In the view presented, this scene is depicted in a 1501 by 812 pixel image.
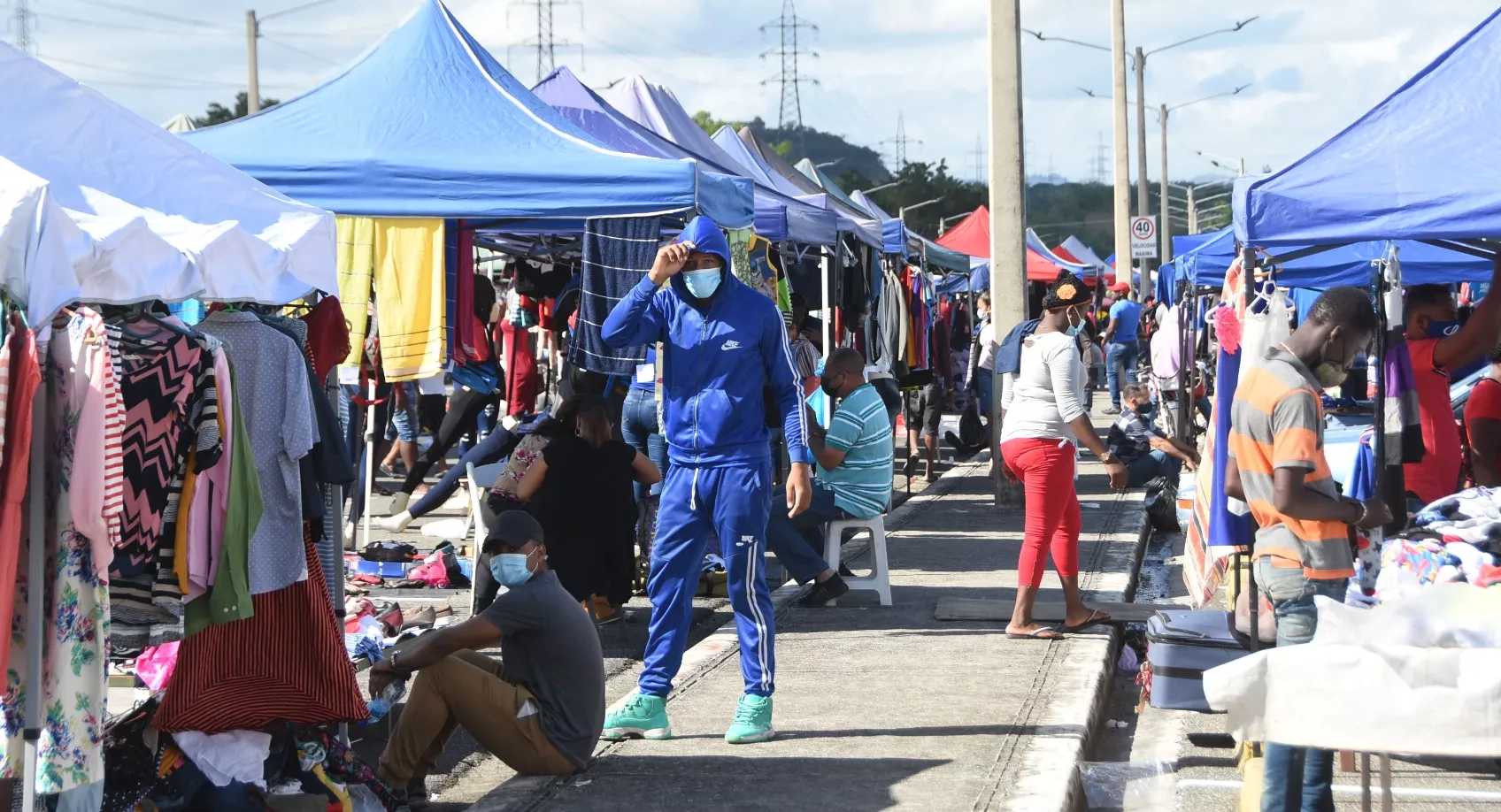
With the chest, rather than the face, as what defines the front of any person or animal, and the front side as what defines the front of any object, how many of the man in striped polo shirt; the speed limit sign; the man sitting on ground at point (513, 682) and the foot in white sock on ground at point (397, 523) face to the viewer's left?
3

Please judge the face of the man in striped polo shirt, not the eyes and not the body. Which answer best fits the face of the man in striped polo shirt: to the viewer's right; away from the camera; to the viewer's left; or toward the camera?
to the viewer's left

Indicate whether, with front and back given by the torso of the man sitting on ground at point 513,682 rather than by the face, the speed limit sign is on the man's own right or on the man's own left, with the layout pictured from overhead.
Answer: on the man's own right

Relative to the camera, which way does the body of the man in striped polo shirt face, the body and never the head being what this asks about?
to the viewer's left

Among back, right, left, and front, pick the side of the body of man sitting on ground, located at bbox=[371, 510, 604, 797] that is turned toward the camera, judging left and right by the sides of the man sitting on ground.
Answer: left

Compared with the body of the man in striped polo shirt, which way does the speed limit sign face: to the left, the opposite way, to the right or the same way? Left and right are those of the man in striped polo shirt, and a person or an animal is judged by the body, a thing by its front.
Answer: to the left

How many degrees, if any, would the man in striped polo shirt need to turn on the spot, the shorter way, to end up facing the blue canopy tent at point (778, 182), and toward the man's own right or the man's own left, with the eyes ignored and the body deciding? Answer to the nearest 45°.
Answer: approximately 90° to the man's own right

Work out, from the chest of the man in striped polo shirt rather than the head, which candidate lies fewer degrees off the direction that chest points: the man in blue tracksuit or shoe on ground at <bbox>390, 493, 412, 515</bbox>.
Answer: the shoe on ground

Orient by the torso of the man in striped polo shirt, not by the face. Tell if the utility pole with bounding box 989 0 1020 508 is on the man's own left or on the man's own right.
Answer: on the man's own right

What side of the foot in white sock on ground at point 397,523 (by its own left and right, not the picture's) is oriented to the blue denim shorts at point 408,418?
right

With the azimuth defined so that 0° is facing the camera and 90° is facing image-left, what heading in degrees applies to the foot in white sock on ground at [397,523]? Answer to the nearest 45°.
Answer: approximately 90°
